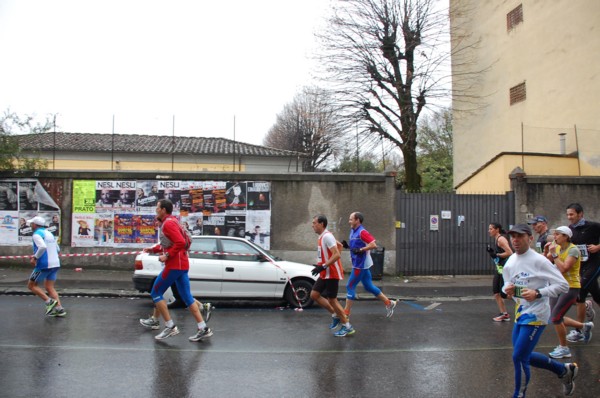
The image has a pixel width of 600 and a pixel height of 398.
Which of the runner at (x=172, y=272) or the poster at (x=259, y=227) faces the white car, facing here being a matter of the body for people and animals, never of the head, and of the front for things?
the poster

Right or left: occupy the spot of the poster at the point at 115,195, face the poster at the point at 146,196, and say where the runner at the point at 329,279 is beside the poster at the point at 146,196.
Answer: right

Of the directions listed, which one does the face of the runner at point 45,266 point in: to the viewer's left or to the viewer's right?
to the viewer's left

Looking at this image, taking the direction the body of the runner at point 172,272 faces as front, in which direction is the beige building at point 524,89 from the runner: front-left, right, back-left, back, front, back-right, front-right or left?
back-right

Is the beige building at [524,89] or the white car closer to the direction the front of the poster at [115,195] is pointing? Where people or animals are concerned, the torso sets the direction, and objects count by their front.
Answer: the white car

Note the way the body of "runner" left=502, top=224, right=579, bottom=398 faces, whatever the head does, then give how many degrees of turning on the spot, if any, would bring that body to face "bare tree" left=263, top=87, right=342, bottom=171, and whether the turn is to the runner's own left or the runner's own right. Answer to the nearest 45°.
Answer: approximately 90° to the runner's own right

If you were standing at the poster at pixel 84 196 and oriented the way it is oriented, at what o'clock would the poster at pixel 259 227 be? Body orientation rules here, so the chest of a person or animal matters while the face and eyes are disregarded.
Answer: the poster at pixel 259 227 is roughly at 10 o'clock from the poster at pixel 84 196.

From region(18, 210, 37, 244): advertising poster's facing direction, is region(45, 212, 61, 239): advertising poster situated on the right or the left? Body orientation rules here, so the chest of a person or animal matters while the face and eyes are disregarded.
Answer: on its left

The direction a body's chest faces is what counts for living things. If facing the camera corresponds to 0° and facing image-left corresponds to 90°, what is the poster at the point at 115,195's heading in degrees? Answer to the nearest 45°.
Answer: approximately 0°

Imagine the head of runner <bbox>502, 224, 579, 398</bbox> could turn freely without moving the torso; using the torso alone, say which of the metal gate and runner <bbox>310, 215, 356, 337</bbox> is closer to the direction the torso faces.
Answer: the runner

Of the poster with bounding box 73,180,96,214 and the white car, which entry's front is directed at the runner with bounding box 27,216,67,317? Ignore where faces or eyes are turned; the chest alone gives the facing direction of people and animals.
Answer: the poster

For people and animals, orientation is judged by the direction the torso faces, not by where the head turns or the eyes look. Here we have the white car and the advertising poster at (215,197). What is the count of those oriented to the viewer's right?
1

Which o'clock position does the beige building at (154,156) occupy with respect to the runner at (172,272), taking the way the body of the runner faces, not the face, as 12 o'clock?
The beige building is roughly at 3 o'clock from the runner.

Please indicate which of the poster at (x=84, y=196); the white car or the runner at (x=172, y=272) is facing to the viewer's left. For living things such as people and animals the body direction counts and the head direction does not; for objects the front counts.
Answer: the runner

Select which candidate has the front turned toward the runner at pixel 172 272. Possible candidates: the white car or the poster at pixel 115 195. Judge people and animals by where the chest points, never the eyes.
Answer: the poster
